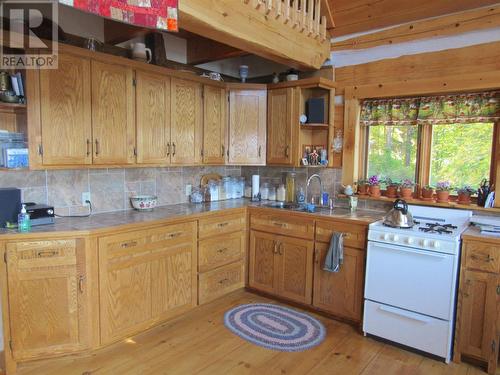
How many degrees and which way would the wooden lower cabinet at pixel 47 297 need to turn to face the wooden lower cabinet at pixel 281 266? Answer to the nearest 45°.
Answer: approximately 90° to its left

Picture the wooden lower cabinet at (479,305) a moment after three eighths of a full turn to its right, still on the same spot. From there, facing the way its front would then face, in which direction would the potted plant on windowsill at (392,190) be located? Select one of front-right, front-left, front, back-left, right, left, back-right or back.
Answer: front-left

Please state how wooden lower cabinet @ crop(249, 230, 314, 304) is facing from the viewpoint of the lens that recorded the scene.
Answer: facing the viewer and to the left of the viewer

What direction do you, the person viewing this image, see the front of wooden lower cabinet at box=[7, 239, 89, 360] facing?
facing the viewer

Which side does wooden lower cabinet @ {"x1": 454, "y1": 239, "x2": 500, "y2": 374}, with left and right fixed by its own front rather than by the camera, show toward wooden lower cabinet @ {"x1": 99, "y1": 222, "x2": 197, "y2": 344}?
right

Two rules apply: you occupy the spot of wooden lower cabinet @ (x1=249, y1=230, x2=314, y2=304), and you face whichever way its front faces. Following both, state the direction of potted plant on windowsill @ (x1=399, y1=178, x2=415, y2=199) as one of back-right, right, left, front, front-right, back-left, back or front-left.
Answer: back-left

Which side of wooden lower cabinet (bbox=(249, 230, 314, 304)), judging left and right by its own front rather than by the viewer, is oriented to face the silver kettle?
left

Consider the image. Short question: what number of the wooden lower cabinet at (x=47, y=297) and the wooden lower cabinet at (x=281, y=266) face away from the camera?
0

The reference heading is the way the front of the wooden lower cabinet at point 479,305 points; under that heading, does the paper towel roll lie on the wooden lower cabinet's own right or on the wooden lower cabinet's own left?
on the wooden lower cabinet's own right

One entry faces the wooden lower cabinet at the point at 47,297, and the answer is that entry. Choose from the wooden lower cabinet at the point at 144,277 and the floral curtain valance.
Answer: the floral curtain valance
